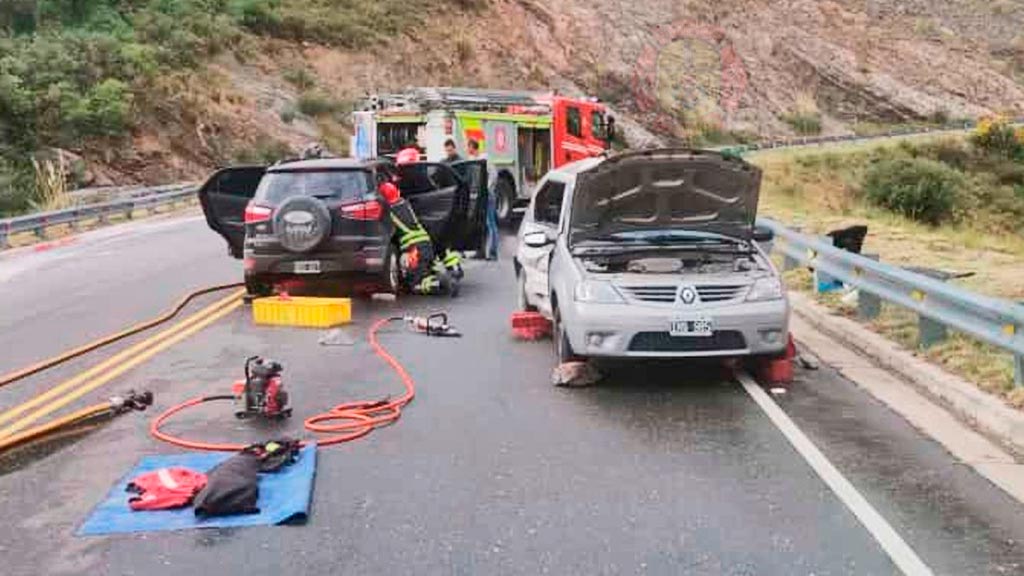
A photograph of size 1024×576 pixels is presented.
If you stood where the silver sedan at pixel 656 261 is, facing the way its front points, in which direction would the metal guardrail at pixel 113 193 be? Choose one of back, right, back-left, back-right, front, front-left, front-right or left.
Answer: back-right

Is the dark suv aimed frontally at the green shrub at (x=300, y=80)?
yes

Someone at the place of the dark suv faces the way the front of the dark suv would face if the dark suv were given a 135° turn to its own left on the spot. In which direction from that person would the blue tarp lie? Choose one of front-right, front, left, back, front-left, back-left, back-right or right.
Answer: front-left

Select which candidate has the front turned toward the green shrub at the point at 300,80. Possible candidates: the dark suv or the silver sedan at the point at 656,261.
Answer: the dark suv

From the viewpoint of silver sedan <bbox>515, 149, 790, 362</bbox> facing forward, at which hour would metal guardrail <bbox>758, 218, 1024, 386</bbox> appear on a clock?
The metal guardrail is roughly at 9 o'clock from the silver sedan.

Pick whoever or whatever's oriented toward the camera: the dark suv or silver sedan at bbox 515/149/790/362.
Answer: the silver sedan

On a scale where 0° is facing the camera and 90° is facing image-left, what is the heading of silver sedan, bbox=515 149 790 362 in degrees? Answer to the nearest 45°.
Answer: approximately 0°

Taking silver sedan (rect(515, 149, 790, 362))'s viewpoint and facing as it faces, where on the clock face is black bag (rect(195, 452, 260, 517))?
The black bag is roughly at 1 o'clock from the silver sedan.

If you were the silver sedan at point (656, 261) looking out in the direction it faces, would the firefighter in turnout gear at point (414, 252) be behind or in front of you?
behind

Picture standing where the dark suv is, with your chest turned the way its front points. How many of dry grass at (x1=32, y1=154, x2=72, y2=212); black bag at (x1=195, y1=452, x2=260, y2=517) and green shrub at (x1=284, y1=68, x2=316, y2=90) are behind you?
1

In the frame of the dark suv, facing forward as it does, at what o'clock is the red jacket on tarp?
The red jacket on tarp is roughly at 6 o'clock from the dark suv.

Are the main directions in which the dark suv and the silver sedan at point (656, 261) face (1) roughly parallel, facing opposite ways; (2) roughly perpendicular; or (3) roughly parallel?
roughly parallel, facing opposite ways

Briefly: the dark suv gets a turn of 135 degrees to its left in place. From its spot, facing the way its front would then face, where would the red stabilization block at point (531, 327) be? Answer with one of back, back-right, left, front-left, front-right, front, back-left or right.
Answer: left

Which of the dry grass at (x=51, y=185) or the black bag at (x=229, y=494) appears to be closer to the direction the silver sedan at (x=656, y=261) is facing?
the black bag

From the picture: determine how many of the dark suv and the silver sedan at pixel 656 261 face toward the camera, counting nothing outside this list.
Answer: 1

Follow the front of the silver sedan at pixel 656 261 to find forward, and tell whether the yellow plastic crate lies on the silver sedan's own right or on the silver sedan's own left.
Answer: on the silver sedan's own right

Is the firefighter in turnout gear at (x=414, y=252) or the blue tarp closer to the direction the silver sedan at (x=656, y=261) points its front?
the blue tarp

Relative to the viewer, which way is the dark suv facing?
away from the camera

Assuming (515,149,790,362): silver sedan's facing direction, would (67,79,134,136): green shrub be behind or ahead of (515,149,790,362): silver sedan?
behind
